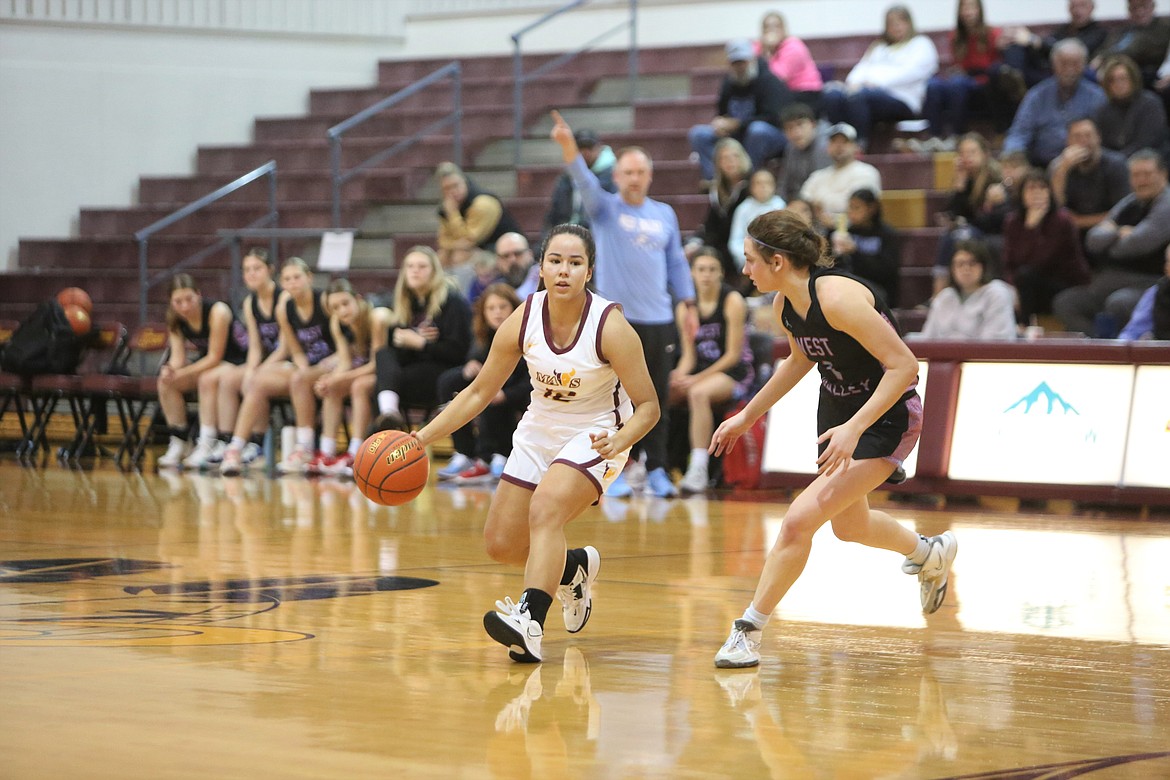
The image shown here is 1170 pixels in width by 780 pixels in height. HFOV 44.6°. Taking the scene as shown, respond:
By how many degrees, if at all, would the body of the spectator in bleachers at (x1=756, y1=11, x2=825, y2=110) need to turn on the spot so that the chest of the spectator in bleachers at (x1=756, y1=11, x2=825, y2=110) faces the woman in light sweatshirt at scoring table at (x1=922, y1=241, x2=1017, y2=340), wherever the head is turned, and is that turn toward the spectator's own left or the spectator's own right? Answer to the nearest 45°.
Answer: approximately 45° to the spectator's own left

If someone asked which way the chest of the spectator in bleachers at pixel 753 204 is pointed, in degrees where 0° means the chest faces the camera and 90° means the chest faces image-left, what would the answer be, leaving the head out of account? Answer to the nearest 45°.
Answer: approximately 0°

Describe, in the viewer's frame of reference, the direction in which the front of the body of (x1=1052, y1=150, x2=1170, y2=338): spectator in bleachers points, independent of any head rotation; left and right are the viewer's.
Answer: facing the viewer and to the left of the viewer

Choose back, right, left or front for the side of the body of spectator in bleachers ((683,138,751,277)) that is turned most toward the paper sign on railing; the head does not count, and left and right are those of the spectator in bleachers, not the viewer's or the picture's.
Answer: right

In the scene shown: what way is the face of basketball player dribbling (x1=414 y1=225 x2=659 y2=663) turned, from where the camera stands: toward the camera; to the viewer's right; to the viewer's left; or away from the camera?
toward the camera

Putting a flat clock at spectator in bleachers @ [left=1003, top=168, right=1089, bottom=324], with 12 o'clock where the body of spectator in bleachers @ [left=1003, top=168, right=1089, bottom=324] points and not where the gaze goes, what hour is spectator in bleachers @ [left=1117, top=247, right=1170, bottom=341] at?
spectator in bleachers @ [left=1117, top=247, right=1170, bottom=341] is roughly at 9 o'clock from spectator in bleachers @ [left=1003, top=168, right=1089, bottom=324].

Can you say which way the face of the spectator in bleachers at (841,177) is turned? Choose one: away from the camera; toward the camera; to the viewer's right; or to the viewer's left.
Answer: toward the camera

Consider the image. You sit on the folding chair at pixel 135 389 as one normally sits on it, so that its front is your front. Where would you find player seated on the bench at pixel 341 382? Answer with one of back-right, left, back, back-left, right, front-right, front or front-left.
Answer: left

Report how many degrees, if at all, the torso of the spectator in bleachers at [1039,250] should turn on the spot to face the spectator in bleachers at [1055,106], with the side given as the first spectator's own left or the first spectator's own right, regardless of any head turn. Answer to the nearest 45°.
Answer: approximately 135° to the first spectator's own right

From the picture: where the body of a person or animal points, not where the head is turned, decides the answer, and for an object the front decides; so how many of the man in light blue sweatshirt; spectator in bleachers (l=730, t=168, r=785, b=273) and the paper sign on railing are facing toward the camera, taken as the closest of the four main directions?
3

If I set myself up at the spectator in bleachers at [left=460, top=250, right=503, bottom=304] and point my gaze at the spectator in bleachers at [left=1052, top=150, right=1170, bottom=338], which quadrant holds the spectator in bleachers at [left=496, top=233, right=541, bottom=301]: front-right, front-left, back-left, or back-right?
front-right

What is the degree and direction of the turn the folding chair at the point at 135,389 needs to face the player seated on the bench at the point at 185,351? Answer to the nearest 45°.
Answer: approximately 90° to its left

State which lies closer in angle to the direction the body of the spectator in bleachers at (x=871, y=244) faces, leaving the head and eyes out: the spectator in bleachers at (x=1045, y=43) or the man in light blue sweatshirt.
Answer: the man in light blue sweatshirt

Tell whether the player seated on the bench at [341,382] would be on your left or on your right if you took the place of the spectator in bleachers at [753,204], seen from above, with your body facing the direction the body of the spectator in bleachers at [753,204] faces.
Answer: on your right

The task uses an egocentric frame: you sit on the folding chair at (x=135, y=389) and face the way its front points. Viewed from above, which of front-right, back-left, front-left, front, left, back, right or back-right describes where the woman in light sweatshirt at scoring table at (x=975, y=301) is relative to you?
left

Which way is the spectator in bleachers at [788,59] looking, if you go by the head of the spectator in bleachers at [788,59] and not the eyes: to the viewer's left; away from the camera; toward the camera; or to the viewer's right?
toward the camera

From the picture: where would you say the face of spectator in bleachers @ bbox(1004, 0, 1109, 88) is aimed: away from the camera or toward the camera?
toward the camera
